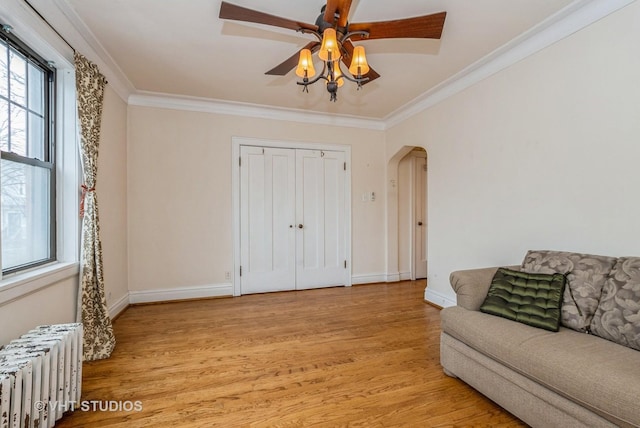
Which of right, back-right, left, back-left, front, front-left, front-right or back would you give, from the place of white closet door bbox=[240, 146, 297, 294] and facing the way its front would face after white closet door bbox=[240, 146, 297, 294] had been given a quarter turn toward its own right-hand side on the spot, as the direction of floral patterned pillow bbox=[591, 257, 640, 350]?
back-left

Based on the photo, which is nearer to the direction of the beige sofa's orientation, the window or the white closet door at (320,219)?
the window

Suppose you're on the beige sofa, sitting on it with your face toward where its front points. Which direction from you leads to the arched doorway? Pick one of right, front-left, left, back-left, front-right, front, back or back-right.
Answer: right

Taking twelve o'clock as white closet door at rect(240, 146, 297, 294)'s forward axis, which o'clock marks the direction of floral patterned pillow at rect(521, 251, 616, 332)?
The floral patterned pillow is roughly at 11 o'clock from the white closet door.

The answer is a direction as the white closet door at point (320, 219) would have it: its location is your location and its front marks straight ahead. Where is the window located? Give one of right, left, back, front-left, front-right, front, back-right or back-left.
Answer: front-right

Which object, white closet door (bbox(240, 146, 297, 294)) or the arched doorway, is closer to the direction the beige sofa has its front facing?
the white closet door

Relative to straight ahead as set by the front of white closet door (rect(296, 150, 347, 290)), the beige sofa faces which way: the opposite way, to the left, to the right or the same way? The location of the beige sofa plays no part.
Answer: to the right

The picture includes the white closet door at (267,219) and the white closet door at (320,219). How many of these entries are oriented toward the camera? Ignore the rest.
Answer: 2

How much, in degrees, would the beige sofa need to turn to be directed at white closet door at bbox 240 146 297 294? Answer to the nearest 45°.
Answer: approximately 45° to its right

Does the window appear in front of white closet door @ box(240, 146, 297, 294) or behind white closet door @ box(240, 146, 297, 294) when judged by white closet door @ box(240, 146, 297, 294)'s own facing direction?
in front

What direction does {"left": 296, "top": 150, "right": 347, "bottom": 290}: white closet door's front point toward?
toward the camera

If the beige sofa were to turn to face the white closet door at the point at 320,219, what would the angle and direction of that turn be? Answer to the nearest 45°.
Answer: approximately 90° to its right

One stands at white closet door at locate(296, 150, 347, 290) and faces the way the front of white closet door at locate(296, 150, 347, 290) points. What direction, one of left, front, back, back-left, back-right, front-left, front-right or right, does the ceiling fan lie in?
front

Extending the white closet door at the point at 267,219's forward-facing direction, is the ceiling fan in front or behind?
in front

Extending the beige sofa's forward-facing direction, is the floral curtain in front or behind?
in front
